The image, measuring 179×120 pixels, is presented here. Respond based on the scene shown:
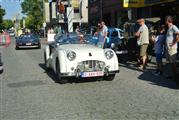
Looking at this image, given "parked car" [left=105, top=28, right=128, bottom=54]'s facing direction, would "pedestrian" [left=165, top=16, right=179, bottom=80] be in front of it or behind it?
in front

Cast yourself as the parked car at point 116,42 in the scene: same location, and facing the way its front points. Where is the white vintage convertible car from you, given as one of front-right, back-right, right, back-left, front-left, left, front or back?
front-right

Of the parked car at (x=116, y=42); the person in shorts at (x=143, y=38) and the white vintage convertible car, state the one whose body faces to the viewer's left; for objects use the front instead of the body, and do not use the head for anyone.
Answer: the person in shorts

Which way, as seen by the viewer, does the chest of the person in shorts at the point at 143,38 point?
to the viewer's left

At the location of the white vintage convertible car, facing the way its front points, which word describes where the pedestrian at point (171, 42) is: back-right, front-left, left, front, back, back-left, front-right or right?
front-left

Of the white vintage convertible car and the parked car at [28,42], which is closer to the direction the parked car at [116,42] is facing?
the white vintage convertible car

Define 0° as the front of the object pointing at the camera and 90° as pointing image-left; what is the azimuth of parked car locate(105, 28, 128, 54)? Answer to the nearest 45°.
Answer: approximately 315°

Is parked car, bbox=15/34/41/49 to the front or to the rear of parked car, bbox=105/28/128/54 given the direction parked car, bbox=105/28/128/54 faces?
to the rear

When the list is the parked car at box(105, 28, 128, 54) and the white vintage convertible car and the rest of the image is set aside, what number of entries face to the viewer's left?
0

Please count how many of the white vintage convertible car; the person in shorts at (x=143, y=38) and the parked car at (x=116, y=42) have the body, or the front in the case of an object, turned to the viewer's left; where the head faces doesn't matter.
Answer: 1
